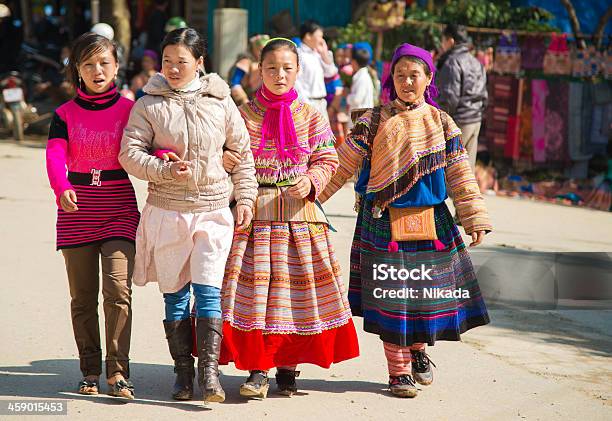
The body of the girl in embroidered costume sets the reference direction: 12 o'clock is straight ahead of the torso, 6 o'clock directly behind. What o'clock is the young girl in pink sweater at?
The young girl in pink sweater is roughly at 3 o'clock from the girl in embroidered costume.

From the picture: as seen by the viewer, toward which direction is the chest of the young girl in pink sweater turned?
toward the camera

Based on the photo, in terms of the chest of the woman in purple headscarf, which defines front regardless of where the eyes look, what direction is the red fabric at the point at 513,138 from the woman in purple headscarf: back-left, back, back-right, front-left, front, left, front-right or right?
back

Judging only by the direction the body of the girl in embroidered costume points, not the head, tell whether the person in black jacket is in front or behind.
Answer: behind

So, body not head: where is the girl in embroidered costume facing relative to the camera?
toward the camera

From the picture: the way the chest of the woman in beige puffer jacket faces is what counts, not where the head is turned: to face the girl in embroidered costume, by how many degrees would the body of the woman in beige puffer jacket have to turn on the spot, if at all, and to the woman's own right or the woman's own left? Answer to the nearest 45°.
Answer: approximately 90° to the woman's own left

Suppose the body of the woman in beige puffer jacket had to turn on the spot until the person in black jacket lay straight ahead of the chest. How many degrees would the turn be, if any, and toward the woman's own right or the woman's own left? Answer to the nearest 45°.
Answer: approximately 135° to the woman's own left

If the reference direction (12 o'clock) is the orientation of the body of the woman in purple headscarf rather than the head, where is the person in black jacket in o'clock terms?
The person in black jacket is roughly at 6 o'clock from the woman in purple headscarf.

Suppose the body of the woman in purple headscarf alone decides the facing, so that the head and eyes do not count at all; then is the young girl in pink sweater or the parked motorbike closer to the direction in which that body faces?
the young girl in pink sweater

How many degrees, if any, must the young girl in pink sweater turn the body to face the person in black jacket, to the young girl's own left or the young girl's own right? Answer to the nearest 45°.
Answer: approximately 135° to the young girl's own left
